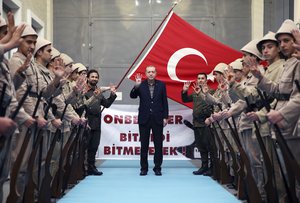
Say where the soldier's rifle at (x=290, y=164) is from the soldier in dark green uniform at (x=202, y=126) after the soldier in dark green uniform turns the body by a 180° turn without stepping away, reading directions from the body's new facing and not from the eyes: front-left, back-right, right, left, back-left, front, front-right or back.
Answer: back-right

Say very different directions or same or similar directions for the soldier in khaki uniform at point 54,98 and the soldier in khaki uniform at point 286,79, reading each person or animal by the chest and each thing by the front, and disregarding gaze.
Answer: very different directions

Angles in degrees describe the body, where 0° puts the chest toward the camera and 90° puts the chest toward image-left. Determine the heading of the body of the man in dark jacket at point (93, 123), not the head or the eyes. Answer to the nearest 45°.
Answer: approximately 315°

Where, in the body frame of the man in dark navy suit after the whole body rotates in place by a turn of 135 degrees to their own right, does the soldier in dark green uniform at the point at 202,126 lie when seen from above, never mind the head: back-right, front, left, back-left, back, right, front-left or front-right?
back-right

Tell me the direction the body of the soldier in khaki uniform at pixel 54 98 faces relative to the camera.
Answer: to the viewer's right

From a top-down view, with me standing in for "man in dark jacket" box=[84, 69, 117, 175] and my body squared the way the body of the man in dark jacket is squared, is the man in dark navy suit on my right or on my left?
on my left

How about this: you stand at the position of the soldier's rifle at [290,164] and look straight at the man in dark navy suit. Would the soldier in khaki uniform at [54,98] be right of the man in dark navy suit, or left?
left
